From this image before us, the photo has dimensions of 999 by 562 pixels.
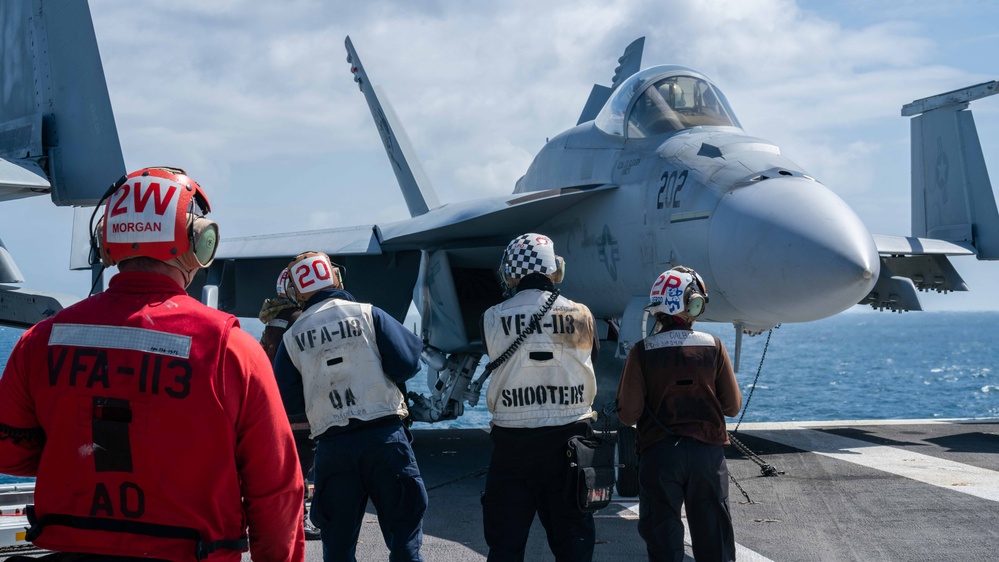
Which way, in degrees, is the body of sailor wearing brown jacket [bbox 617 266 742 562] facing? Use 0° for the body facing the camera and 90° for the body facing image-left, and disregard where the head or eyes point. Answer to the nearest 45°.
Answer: approximately 180°

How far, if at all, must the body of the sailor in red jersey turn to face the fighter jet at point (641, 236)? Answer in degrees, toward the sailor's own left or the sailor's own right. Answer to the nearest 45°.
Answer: approximately 45° to the sailor's own right

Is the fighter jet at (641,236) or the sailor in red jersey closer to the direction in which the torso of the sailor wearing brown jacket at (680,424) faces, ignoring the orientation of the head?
the fighter jet

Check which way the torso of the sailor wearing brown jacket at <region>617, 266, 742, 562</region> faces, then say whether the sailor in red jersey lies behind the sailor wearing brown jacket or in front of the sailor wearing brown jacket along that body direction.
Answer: behind

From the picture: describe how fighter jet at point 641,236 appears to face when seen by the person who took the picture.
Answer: facing the viewer and to the right of the viewer

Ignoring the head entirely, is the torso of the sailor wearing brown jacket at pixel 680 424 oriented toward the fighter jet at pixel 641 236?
yes

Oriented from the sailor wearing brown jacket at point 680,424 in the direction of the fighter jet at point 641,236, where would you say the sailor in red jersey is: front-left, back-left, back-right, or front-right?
back-left

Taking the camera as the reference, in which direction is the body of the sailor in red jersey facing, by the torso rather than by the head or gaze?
away from the camera

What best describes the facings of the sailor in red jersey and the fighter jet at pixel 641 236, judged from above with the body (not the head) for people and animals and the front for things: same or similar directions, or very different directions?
very different directions

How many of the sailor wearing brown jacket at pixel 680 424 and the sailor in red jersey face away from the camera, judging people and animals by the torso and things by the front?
2

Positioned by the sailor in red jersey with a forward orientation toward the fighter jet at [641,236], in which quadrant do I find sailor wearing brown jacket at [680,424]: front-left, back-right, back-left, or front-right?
front-right

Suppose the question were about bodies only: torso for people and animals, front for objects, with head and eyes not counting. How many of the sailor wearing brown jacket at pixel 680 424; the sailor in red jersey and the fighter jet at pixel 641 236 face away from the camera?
2

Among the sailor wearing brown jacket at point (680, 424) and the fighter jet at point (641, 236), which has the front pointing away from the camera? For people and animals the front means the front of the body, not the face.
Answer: the sailor wearing brown jacket
